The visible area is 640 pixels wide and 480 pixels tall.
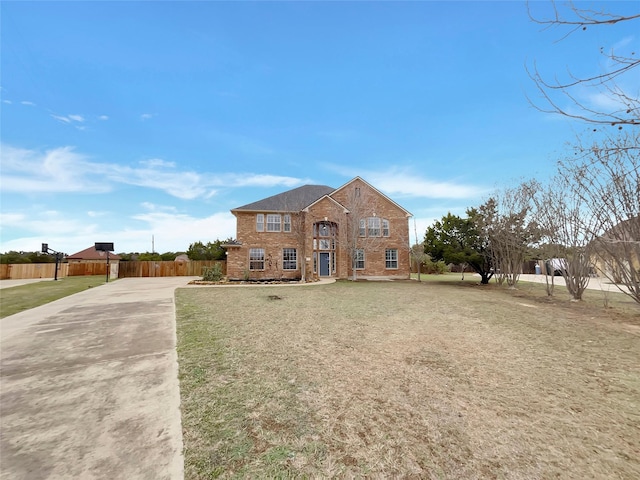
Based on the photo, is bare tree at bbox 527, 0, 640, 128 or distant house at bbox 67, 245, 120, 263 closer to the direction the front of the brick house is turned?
the bare tree

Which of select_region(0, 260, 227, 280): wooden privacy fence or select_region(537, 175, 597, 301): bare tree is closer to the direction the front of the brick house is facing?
the bare tree

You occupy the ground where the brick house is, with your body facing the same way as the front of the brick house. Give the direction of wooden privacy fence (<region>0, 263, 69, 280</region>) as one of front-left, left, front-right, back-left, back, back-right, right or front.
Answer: right

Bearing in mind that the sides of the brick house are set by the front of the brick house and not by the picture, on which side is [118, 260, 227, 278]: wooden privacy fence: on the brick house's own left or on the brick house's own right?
on the brick house's own right

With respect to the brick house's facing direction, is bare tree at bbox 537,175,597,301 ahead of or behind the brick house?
ahead

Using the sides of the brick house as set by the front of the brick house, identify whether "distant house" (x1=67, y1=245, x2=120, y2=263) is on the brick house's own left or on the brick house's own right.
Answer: on the brick house's own right

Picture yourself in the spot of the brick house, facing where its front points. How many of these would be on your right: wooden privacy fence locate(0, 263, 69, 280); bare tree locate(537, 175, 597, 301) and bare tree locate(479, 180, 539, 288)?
1

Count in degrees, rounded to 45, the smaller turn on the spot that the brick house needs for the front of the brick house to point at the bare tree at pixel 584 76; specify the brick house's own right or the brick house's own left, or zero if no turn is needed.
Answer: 0° — it already faces it

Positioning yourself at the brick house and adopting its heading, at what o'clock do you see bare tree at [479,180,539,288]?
The bare tree is roughly at 10 o'clock from the brick house.

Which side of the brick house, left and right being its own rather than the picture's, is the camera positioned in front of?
front

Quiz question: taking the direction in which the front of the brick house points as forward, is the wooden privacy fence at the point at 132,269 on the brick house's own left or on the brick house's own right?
on the brick house's own right
